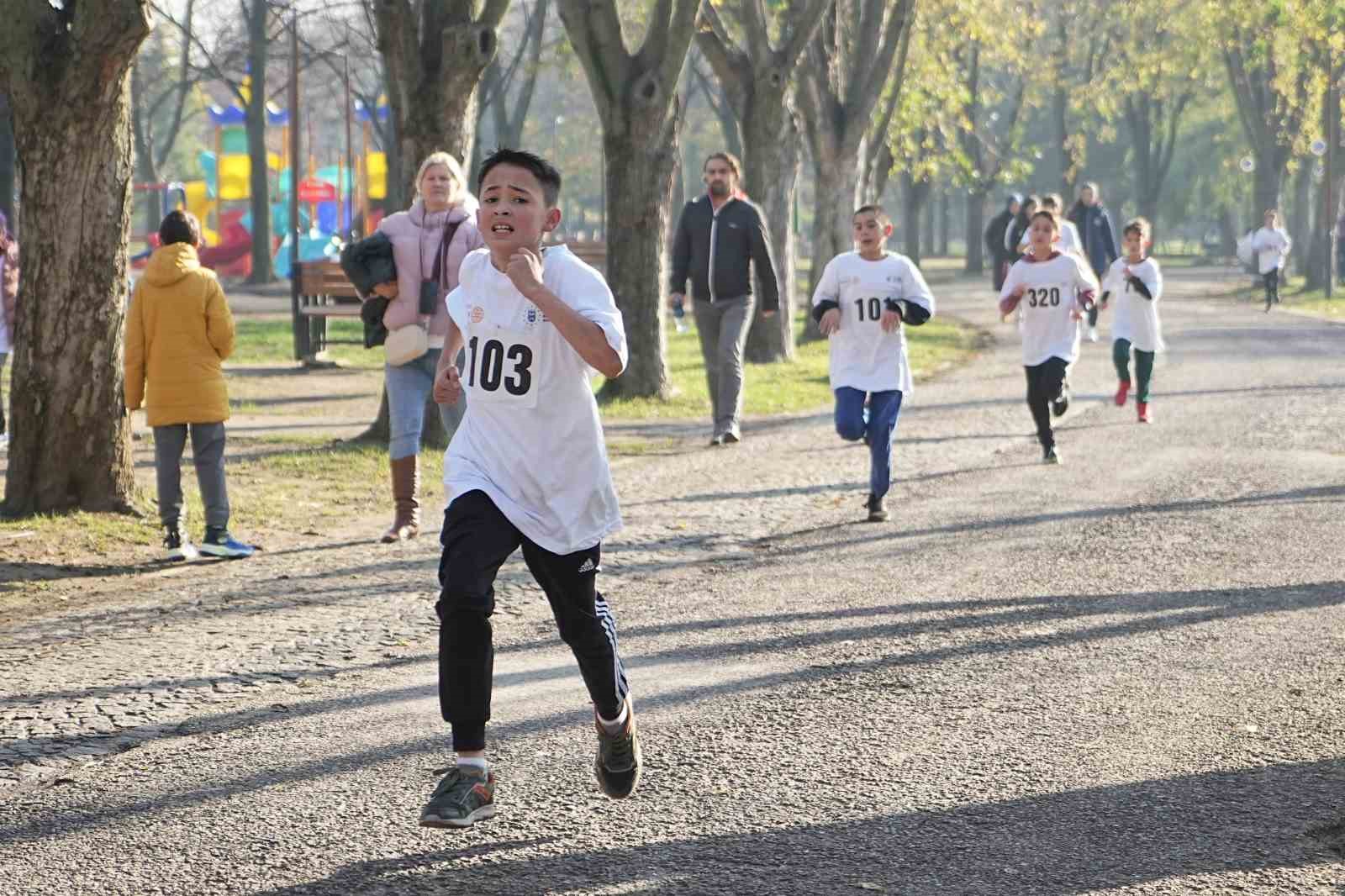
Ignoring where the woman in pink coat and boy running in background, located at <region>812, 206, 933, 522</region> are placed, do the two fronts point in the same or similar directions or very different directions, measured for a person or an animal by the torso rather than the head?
same or similar directions

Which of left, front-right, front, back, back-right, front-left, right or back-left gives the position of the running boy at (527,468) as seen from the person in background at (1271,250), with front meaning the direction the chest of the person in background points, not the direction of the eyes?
front

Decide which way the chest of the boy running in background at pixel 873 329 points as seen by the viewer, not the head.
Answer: toward the camera

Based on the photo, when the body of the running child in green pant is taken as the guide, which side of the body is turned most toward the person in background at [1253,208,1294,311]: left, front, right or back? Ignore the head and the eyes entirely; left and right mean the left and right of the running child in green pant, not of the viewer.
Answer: back

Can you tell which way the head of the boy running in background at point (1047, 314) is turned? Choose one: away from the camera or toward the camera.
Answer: toward the camera

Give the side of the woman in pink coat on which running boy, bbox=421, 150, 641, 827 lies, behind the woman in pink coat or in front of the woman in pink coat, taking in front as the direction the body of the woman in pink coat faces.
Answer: in front

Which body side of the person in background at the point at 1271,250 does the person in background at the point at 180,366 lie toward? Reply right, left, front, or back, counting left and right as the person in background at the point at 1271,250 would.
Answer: front

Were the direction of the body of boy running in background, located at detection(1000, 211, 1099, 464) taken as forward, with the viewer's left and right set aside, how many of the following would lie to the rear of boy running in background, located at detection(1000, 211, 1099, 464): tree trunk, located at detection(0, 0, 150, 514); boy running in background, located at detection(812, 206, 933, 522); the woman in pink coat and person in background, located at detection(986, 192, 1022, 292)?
1

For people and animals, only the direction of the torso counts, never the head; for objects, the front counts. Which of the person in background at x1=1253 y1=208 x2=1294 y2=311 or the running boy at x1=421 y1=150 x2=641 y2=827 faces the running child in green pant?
the person in background

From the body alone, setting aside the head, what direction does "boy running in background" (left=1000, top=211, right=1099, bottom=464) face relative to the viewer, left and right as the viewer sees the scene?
facing the viewer

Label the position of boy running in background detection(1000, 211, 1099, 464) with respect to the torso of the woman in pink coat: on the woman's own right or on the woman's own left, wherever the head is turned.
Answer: on the woman's own left

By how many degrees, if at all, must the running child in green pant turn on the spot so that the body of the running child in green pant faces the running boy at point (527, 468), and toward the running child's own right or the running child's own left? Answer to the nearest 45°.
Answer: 0° — they already face them

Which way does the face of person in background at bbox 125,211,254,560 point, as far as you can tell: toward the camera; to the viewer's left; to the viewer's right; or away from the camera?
away from the camera

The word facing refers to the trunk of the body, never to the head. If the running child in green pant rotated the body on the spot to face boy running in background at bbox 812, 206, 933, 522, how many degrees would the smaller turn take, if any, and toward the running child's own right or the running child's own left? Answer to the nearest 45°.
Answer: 0° — they already face them

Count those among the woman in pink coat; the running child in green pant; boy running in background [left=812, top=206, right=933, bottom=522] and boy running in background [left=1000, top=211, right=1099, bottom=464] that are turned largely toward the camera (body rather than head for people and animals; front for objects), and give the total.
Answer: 4

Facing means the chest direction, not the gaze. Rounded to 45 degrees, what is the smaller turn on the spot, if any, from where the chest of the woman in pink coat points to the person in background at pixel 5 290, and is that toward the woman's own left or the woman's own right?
approximately 135° to the woman's own right

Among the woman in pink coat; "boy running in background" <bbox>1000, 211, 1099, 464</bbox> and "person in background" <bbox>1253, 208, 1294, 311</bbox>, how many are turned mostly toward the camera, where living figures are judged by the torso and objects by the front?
3
